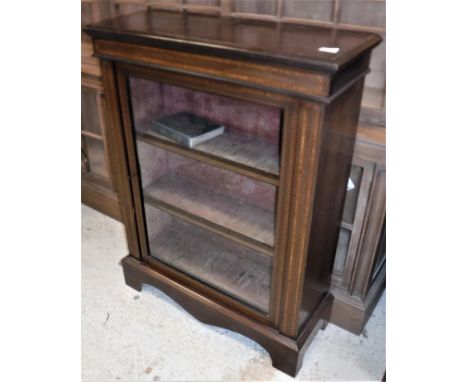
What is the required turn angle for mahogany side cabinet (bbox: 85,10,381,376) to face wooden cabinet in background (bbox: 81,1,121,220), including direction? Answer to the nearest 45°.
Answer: approximately 90° to its right

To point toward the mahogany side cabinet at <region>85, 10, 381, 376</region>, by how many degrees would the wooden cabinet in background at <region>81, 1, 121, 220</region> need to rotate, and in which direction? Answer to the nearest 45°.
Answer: approximately 90° to its left

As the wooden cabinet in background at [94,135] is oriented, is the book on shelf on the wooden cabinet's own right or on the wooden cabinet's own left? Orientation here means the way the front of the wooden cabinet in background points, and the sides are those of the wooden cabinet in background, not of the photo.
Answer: on the wooden cabinet's own left

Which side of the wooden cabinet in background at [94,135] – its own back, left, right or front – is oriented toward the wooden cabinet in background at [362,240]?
left

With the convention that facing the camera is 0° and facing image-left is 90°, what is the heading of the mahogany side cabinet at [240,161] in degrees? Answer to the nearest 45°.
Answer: approximately 45°

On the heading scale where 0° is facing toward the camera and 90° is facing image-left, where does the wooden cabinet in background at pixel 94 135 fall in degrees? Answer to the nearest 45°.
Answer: approximately 45°
